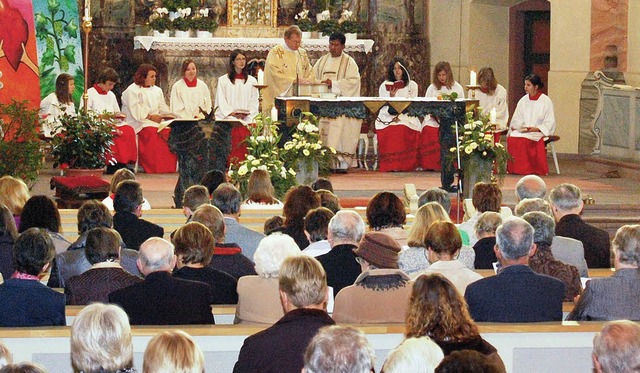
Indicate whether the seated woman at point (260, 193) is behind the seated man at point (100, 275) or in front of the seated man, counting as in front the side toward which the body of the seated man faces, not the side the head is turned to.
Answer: in front

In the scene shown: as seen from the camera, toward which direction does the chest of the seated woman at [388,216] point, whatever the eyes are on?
away from the camera

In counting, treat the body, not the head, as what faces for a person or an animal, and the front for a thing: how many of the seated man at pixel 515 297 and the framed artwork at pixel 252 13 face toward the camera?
1

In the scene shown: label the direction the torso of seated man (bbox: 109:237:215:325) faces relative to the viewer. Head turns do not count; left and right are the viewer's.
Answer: facing away from the viewer

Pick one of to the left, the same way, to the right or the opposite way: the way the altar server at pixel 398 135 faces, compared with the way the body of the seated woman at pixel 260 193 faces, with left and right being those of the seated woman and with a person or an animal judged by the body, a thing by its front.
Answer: the opposite way

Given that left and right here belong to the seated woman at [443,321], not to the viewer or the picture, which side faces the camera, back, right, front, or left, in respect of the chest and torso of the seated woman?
back

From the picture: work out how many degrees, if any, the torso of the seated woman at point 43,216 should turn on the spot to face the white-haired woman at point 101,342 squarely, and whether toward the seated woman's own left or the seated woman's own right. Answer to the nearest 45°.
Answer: approximately 180°

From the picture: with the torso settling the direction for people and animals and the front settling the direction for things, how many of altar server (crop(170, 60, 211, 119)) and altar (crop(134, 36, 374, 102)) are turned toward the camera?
2

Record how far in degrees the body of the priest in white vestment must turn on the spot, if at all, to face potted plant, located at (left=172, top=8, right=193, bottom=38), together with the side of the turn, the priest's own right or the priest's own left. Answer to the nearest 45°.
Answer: approximately 180°

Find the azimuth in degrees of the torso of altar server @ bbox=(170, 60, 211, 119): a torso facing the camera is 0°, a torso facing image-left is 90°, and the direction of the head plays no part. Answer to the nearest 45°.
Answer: approximately 0°

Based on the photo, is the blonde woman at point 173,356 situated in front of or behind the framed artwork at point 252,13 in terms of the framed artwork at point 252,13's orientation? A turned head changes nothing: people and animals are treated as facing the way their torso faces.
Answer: in front

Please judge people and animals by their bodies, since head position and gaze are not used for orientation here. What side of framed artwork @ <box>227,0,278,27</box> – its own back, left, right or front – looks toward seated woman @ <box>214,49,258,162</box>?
front

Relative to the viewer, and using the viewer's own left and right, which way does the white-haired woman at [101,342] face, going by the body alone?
facing away from the viewer

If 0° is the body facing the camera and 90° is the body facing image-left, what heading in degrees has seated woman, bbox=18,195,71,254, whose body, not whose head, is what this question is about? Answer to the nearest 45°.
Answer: approximately 180°

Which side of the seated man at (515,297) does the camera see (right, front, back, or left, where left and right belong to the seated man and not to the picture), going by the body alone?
back

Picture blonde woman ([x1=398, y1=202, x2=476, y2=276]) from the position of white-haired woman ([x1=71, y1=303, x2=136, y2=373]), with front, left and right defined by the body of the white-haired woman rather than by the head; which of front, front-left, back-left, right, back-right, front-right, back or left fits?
front-right

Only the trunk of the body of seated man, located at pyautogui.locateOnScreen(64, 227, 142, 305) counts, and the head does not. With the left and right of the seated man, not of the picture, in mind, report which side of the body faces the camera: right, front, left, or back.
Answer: back

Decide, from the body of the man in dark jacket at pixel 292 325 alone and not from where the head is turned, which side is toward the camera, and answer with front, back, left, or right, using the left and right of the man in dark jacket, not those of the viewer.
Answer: back

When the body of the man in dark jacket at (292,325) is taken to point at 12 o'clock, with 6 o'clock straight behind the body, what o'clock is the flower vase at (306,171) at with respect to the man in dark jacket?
The flower vase is roughly at 12 o'clock from the man in dark jacket.

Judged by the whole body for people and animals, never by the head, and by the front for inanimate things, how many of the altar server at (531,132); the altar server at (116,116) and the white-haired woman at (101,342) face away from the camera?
1
